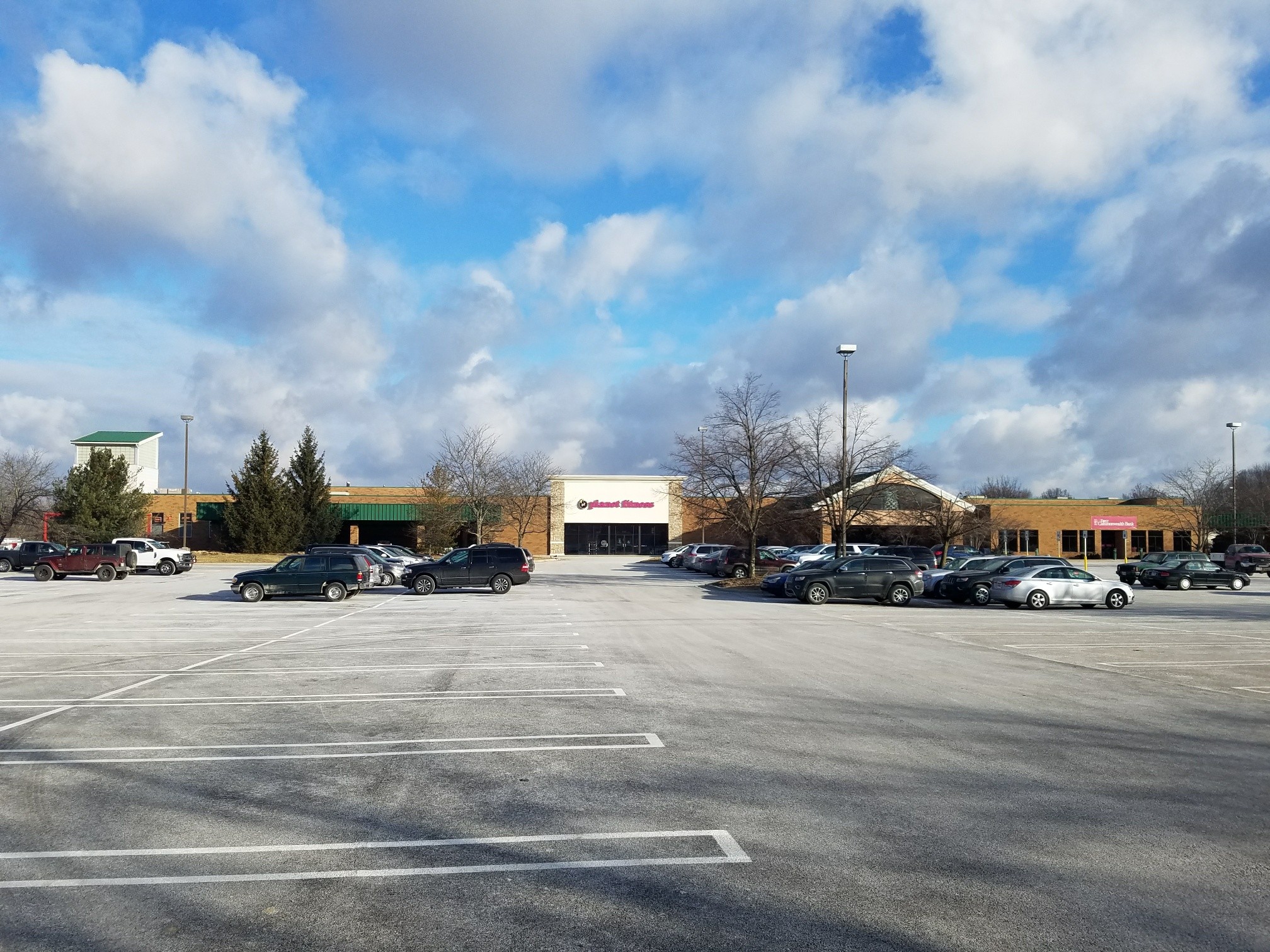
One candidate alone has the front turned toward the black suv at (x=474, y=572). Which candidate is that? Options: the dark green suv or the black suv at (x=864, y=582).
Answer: the black suv at (x=864, y=582)

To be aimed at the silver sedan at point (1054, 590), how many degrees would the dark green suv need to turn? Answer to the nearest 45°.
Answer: approximately 180°

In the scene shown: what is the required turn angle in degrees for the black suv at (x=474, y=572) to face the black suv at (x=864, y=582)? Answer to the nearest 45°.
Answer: approximately 135° to its left

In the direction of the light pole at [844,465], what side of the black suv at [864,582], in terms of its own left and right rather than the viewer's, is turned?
right

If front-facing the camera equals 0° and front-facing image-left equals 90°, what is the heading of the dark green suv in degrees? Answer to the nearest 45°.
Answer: approximately 90°

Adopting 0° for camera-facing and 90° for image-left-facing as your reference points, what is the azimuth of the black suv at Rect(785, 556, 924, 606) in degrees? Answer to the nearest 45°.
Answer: approximately 90°

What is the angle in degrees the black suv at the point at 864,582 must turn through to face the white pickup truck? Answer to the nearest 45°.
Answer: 0° — it already faces it

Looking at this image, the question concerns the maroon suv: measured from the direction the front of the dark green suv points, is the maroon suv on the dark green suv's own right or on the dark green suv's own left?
on the dark green suv's own right
